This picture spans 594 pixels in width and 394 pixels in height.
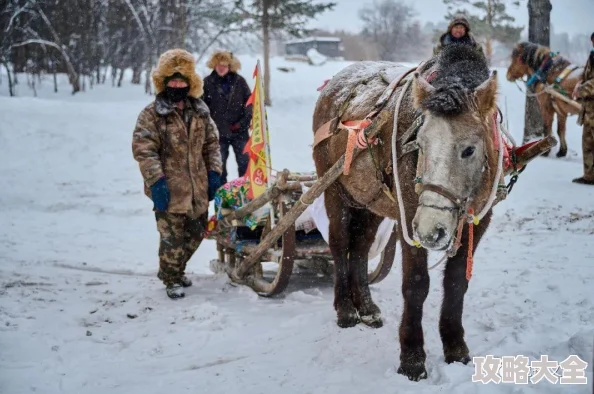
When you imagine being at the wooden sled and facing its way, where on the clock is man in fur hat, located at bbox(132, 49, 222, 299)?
The man in fur hat is roughly at 5 o'clock from the wooden sled.

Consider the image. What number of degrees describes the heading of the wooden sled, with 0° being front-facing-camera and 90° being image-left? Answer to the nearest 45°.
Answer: approximately 315°

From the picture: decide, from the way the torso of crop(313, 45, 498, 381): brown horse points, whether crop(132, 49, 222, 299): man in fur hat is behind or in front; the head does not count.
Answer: behind

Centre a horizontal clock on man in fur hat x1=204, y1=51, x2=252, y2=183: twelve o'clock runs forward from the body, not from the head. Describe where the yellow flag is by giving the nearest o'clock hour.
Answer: The yellow flag is roughly at 12 o'clock from the man in fur hat.

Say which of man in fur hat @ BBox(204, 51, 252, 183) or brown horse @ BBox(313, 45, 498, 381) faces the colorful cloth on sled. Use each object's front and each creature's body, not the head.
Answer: the man in fur hat

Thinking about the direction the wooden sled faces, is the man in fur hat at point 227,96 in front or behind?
behind
